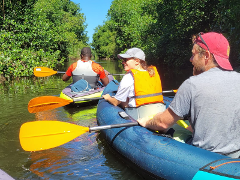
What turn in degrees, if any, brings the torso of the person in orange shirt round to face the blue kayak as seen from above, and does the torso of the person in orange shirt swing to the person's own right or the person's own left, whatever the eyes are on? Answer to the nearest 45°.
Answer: approximately 180°

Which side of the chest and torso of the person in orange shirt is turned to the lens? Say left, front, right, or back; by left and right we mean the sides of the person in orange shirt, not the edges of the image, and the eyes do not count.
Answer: back

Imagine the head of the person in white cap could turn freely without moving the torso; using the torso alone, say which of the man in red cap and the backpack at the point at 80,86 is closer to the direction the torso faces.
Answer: the backpack

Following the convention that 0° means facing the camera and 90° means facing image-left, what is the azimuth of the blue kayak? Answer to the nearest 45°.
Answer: approximately 135°

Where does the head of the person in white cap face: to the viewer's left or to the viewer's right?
to the viewer's left

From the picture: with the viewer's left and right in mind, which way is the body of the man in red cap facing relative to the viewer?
facing away from the viewer and to the left of the viewer

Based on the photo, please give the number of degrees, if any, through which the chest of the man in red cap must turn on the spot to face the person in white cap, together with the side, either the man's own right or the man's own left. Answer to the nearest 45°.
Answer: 0° — they already face them

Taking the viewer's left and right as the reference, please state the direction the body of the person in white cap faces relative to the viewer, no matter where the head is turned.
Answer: facing away from the viewer and to the left of the viewer
